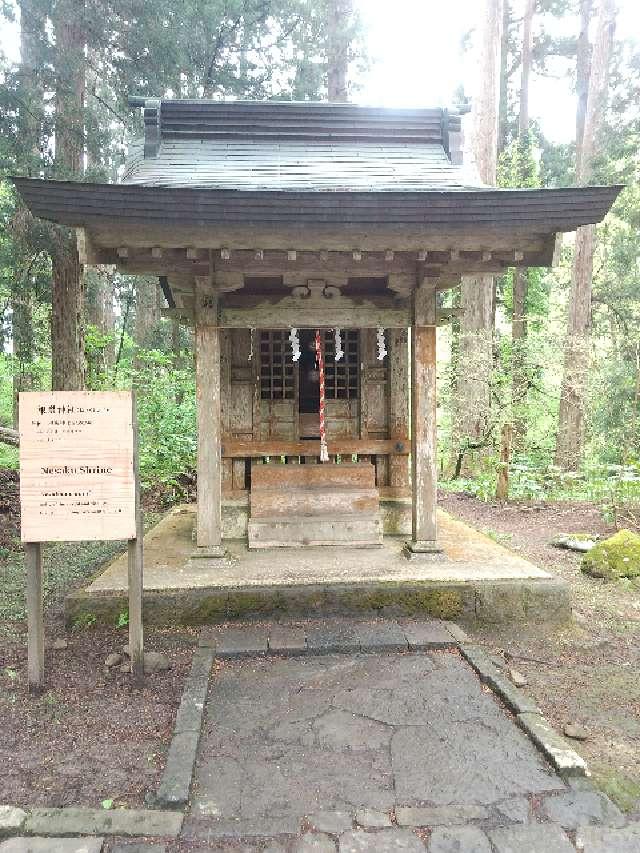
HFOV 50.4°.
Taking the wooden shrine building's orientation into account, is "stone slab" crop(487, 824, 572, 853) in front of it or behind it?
in front

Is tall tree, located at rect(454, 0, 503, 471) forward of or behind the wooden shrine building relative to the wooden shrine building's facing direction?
behind

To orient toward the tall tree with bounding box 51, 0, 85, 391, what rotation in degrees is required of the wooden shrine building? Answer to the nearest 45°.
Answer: approximately 135° to its right

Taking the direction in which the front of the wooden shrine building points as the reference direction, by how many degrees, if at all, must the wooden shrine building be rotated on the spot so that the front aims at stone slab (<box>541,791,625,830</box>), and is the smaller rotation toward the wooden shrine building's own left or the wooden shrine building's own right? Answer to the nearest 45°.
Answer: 0° — it already faces it

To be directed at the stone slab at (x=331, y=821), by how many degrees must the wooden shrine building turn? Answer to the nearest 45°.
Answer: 0° — it already faces it

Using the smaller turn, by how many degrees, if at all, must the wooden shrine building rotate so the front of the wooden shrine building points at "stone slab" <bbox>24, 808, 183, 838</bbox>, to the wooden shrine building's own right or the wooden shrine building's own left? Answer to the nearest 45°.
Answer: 0° — it already faces it

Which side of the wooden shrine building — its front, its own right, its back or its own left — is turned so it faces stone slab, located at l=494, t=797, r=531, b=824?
front

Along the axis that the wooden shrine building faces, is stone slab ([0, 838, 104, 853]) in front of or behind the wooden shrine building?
in front

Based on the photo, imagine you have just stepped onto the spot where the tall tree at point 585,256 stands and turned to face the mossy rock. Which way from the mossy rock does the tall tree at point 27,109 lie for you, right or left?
right

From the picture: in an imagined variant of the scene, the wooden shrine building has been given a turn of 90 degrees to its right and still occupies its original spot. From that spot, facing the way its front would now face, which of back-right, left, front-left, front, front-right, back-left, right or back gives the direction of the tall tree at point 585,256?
back-right

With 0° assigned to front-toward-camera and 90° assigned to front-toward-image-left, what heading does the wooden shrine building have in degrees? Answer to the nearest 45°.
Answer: approximately 0°

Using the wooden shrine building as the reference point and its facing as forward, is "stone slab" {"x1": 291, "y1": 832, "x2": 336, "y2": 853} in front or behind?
in front

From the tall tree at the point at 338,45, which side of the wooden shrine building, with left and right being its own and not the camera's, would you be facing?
back
